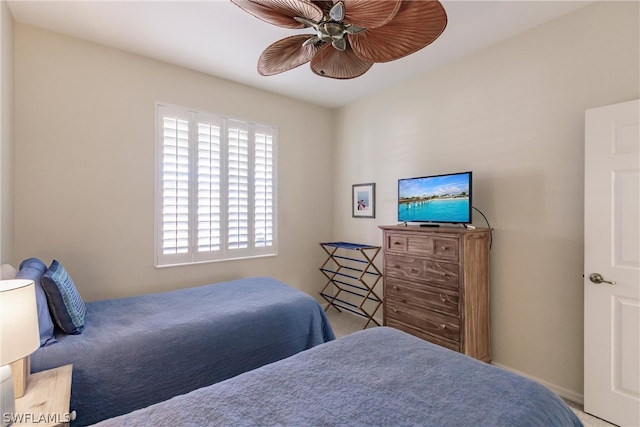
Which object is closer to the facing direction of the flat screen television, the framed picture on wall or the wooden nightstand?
the wooden nightstand

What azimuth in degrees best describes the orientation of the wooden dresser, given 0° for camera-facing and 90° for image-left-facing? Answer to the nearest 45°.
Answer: approximately 45°

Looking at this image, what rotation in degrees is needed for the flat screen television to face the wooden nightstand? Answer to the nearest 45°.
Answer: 0° — it already faces it

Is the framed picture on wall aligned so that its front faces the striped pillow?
yes

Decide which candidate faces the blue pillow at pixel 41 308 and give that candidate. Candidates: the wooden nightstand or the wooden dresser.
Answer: the wooden dresser

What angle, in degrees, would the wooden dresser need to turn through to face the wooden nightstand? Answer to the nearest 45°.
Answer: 0° — it already faces it

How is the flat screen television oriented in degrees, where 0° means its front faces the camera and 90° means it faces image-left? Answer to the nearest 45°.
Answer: approximately 45°

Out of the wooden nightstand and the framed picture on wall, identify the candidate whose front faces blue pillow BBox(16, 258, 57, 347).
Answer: the framed picture on wall

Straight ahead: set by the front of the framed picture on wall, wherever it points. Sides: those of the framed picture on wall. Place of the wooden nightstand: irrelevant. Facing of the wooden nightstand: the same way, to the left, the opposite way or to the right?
the opposite way

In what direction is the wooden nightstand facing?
to the viewer's right
